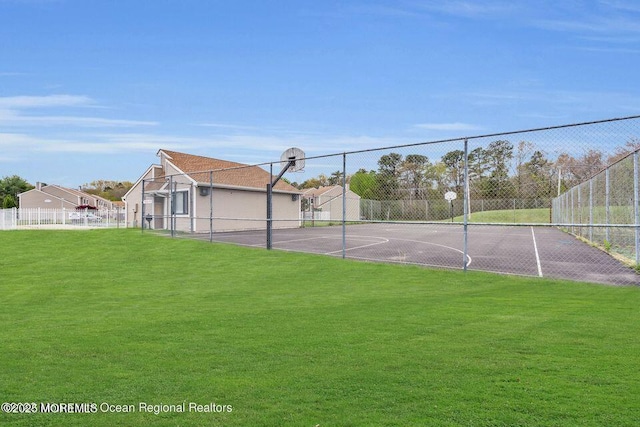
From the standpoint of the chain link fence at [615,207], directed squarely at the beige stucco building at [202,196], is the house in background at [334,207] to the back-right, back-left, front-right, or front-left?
front-right

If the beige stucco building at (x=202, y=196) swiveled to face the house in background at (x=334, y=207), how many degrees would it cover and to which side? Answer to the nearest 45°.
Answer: approximately 135° to its left

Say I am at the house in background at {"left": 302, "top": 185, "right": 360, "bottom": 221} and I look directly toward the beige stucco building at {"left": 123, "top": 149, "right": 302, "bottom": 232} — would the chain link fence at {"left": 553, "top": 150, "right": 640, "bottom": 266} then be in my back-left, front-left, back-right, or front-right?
front-left

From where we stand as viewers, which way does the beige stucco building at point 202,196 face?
facing the viewer and to the left of the viewer

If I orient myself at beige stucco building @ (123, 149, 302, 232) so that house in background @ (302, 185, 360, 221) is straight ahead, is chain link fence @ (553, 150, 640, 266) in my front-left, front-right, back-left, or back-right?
front-right

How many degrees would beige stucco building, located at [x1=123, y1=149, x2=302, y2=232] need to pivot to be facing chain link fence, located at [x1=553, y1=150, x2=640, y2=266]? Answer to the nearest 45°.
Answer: approximately 90° to its left

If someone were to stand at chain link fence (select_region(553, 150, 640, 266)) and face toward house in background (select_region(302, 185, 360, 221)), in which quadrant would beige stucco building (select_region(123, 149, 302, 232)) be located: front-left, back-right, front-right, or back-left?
front-left

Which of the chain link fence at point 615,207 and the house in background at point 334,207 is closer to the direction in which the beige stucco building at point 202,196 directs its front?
the chain link fence
